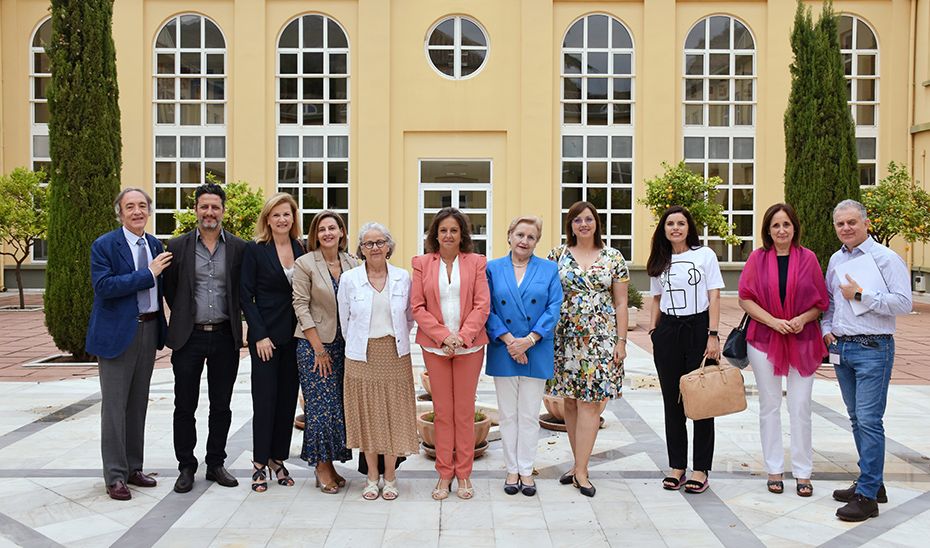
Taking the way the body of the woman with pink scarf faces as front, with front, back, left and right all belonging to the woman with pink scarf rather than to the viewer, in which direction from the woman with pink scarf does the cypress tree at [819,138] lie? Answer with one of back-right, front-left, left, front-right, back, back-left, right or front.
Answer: back

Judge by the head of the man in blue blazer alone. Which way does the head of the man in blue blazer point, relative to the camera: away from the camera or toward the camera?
toward the camera

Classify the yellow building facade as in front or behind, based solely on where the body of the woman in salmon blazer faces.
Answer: behind

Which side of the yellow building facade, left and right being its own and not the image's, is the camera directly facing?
front

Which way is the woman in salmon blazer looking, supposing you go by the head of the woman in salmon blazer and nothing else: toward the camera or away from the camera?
toward the camera

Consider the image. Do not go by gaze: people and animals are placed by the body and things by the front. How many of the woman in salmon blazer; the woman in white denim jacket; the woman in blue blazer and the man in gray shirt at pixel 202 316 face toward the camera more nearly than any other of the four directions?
4

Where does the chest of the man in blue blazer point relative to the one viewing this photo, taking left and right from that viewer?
facing the viewer and to the right of the viewer

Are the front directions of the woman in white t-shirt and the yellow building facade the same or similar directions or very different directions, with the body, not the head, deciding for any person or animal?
same or similar directions

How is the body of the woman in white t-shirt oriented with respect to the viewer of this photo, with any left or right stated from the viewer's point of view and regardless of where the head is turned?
facing the viewer

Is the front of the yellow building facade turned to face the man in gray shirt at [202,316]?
yes

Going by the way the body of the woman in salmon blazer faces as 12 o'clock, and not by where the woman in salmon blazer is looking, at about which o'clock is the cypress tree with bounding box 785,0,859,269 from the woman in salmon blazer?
The cypress tree is roughly at 7 o'clock from the woman in salmon blazer.
